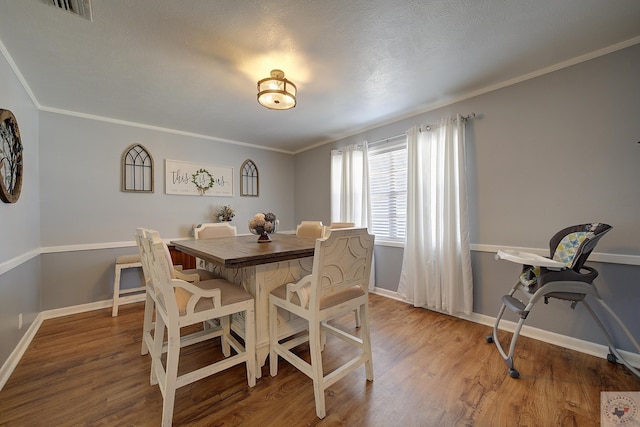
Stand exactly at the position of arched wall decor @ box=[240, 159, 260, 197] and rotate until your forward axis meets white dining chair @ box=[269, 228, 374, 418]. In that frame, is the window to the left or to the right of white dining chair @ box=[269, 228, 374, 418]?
left

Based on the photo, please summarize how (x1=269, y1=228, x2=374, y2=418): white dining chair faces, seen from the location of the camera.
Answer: facing away from the viewer and to the left of the viewer

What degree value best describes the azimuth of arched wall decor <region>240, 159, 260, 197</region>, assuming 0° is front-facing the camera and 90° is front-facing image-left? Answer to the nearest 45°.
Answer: approximately 0°

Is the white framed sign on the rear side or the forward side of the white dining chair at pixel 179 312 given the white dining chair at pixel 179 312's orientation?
on the forward side

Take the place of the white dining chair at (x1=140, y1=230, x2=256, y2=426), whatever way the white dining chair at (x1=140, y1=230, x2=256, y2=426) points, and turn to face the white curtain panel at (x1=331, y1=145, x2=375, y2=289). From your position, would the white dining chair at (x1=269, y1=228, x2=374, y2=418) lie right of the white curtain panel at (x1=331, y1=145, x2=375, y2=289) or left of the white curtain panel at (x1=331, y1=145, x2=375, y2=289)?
right

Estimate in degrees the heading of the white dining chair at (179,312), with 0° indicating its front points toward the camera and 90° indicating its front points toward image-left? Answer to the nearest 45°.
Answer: approximately 225°

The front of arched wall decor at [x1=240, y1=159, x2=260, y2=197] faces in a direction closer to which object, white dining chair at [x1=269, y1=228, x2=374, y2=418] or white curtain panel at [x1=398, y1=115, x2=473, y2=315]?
the white dining chair

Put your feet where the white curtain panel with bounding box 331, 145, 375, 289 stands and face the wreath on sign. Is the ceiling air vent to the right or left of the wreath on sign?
left

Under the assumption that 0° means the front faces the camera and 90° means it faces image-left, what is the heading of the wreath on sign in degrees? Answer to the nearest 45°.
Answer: approximately 0°

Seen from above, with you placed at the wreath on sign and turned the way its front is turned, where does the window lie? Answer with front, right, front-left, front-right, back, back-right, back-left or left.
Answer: front-left

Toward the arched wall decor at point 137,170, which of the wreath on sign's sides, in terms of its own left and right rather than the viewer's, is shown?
right
